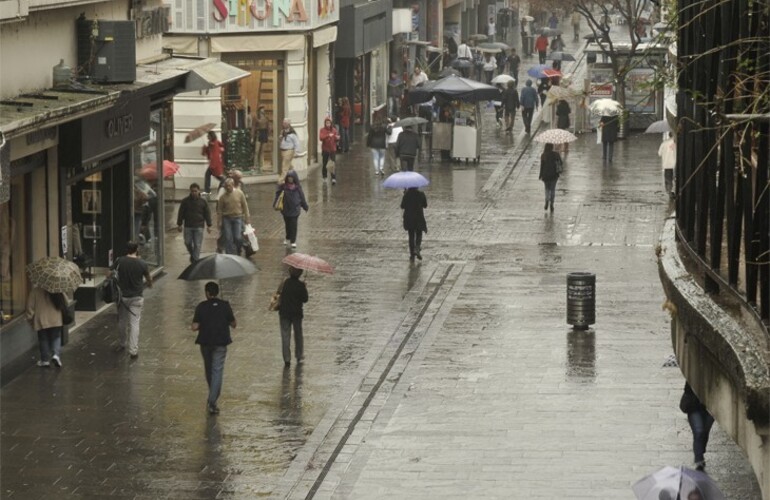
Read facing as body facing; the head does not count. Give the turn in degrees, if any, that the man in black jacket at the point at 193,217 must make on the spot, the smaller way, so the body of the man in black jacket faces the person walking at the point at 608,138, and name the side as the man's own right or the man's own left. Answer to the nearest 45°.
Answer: approximately 135° to the man's own left

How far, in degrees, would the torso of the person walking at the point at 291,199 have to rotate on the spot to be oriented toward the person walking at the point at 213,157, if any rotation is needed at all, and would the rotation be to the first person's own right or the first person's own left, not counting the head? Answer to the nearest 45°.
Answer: approximately 180°

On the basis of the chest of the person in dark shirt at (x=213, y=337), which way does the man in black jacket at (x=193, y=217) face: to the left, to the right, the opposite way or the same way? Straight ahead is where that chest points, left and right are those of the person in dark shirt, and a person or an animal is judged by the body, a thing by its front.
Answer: the opposite way

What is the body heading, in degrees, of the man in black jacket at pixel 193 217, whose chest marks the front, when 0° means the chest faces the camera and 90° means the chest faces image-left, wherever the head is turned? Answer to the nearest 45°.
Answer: approximately 0°

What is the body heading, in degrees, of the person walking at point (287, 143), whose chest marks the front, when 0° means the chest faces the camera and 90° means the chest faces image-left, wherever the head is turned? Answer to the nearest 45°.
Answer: approximately 45°

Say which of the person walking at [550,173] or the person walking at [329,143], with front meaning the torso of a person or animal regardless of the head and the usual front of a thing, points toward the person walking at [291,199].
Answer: the person walking at [329,143]

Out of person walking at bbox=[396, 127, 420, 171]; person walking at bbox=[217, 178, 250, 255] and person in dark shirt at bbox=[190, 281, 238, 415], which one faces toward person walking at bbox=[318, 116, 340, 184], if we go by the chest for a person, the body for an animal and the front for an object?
the person in dark shirt

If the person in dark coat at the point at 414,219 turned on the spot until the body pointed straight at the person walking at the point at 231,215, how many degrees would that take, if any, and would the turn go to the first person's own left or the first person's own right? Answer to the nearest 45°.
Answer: approximately 90° to the first person's own left

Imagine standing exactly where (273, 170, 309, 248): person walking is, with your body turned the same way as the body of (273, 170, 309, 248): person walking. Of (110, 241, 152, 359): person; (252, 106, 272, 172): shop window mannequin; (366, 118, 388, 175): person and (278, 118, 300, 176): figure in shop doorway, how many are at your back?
3
